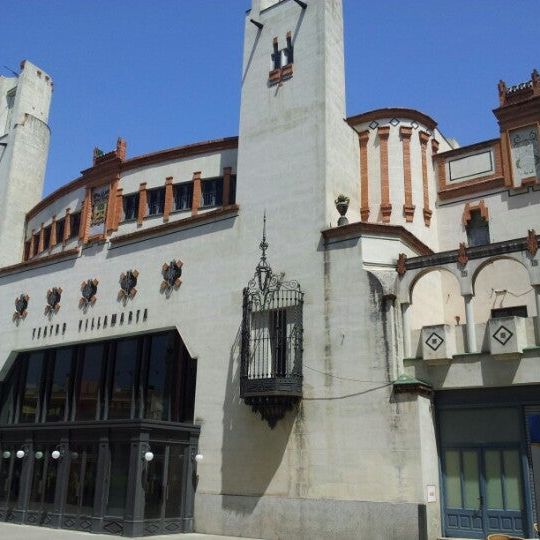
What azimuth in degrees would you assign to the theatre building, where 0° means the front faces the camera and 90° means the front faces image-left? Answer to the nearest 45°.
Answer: approximately 45°
